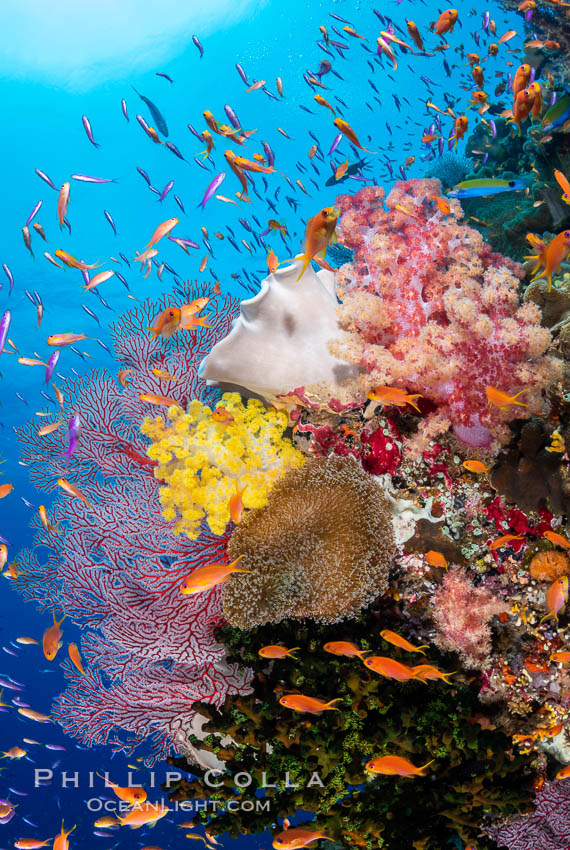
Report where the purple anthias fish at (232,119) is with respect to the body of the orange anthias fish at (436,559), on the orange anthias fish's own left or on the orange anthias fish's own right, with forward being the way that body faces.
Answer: on the orange anthias fish's own right

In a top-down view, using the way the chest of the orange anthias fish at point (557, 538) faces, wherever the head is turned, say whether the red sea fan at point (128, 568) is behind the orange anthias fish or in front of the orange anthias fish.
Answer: in front

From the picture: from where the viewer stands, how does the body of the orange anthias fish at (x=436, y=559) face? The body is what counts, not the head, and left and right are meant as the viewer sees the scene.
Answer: facing to the left of the viewer

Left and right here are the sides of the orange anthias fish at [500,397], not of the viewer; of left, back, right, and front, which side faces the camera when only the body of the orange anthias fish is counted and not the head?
left

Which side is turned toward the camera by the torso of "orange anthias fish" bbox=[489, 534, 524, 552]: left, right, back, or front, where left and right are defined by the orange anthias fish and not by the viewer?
left

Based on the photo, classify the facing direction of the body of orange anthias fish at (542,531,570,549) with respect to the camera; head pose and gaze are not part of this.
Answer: to the viewer's left

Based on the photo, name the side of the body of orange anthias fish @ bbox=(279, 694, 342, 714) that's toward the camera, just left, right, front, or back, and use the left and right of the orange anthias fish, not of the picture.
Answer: left
